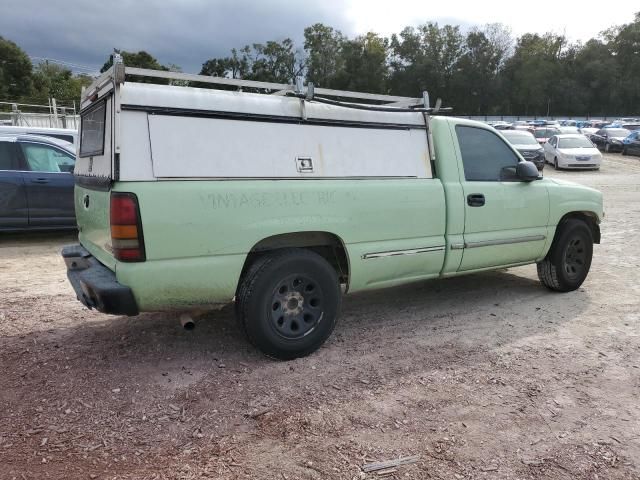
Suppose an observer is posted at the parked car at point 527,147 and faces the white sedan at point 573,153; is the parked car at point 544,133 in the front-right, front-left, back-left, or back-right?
front-left

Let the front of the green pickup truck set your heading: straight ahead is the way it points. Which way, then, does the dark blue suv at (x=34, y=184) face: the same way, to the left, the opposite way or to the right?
the same way

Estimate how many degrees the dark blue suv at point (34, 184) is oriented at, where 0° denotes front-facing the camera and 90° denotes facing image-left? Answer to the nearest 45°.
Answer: approximately 270°

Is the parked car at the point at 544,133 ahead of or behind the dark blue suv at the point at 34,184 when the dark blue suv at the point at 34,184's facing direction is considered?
ahead

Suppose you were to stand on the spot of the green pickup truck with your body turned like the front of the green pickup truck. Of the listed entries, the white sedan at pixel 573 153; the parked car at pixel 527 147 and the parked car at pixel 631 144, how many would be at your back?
0

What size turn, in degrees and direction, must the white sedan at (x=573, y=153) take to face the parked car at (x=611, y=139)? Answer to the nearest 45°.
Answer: approximately 135° to its left

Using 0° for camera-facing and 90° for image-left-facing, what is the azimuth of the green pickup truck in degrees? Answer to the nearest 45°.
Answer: approximately 225°

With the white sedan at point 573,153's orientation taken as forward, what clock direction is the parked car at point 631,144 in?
The parked car is roughly at 8 o'clock from the white sedan.

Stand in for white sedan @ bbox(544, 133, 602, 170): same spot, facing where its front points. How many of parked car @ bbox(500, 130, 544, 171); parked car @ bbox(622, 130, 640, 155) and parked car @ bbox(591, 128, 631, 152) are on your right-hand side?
1

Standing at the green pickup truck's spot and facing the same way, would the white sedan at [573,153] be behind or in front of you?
in front

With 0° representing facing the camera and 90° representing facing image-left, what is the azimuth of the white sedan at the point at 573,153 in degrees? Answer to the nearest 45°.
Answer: approximately 315°

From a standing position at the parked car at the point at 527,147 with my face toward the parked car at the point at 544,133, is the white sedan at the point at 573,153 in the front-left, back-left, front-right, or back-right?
front-right

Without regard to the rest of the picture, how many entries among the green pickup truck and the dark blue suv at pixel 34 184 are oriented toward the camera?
0
